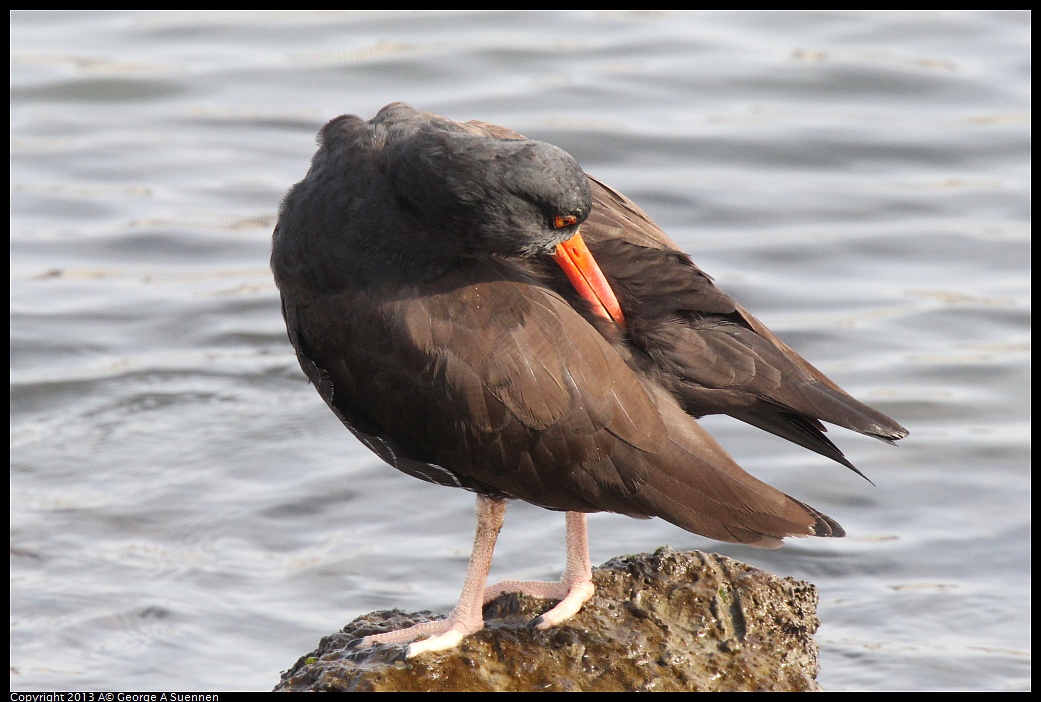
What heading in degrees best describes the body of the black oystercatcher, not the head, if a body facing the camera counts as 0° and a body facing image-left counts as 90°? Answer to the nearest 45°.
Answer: approximately 90°
